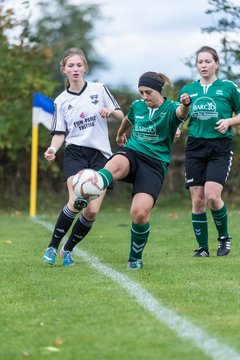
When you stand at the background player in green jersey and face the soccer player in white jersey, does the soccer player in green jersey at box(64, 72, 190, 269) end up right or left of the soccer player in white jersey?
left

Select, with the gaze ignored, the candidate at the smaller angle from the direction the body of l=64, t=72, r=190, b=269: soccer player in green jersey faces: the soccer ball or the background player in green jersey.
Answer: the soccer ball

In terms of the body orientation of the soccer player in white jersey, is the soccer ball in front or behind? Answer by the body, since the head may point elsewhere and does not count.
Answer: in front

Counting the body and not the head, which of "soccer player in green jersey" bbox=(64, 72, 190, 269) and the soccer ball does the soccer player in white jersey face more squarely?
the soccer ball

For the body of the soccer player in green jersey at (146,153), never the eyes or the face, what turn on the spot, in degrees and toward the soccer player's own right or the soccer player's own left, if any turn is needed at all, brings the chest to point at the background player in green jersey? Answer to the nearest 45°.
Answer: approximately 180°

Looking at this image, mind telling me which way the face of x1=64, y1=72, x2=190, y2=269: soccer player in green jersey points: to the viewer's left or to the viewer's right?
to the viewer's left

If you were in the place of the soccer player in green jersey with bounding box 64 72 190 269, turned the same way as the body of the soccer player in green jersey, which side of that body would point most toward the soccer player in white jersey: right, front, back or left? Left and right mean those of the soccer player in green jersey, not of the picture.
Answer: right

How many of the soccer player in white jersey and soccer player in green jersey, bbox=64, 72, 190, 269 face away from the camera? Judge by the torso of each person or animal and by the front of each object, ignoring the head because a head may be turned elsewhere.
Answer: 0

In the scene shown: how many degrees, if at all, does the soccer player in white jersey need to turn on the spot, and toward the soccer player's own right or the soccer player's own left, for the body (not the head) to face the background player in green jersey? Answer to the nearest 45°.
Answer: approximately 90° to the soccer player's own left

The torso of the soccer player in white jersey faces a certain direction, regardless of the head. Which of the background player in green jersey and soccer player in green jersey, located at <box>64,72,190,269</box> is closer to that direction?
the soccer player in green jersey

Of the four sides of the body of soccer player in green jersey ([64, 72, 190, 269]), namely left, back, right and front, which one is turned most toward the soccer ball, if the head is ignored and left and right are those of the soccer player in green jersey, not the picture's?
front

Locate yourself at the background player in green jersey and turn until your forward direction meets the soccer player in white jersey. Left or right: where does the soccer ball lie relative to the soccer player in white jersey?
left

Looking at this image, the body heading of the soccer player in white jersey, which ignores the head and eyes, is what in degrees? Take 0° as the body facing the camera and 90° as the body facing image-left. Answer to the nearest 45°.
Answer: approximately 0°

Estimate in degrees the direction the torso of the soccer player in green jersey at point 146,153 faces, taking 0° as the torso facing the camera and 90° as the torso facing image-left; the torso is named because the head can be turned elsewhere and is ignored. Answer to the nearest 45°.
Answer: approximately 45°
